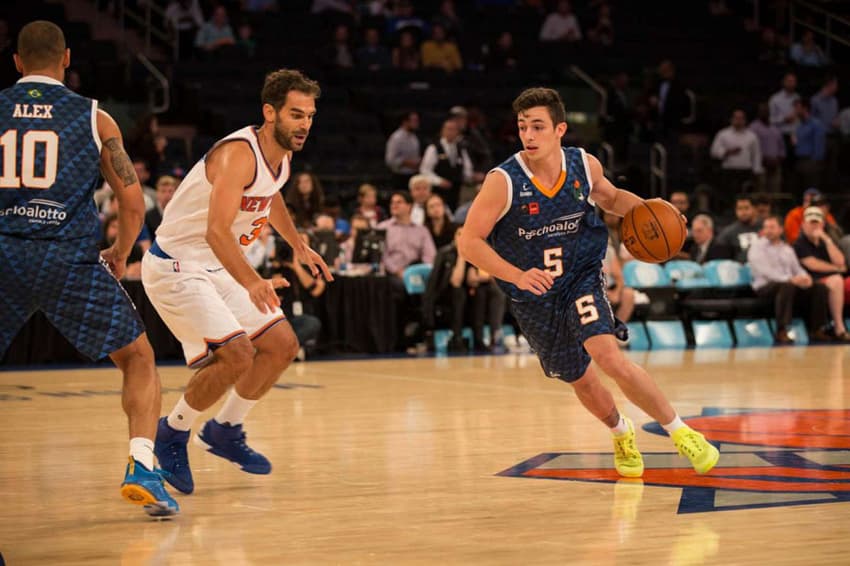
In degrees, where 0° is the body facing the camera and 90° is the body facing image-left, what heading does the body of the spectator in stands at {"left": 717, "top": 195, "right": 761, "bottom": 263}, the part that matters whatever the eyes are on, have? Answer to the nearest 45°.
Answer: approximately 0°

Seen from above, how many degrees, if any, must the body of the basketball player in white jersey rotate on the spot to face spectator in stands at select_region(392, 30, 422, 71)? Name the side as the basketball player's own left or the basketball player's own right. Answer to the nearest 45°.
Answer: approximately 135° to the basketball player's own left

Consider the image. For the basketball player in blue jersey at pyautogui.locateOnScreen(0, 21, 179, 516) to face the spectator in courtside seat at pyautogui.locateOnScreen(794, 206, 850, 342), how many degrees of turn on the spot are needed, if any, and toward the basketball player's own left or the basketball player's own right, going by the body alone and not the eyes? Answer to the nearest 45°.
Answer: approximately 45° to the basketball player's own right

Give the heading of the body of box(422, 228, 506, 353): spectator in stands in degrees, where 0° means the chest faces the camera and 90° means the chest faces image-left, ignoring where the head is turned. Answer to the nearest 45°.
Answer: approximately 0°

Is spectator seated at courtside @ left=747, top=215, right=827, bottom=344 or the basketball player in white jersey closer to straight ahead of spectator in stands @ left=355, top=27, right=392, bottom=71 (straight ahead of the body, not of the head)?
the basketball player in white jersey

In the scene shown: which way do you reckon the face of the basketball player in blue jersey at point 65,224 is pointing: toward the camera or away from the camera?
away from the camera

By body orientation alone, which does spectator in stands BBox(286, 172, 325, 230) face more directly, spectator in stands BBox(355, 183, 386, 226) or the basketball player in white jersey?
the basketball player in white jersey

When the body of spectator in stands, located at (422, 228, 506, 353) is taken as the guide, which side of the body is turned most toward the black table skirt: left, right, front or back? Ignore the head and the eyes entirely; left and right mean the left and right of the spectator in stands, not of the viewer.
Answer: right

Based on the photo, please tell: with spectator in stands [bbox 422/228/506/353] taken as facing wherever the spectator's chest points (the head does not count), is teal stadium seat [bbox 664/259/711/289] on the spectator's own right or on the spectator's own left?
on the spectator's own left

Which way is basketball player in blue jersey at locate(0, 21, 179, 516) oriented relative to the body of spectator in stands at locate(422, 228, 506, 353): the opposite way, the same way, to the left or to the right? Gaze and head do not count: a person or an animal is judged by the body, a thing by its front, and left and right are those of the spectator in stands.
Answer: the opposite way
